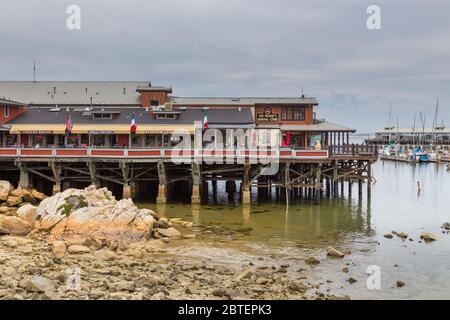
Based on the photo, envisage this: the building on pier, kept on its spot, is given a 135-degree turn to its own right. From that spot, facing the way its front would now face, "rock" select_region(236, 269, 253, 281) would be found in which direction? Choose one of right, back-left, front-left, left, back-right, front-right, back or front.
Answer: back-left

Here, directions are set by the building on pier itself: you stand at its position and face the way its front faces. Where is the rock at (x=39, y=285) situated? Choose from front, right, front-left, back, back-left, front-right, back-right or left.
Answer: front

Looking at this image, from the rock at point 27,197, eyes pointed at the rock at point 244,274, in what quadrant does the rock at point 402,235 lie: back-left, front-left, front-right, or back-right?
front-left

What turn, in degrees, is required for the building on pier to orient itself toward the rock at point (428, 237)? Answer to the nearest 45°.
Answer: approximately 45° to its left

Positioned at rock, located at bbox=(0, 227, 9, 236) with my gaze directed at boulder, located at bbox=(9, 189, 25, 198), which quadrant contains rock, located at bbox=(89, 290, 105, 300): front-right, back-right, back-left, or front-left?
back-right

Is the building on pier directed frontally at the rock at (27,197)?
no

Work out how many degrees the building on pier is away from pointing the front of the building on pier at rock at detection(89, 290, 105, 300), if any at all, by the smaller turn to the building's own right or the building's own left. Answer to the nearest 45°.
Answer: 0° — it already faces it

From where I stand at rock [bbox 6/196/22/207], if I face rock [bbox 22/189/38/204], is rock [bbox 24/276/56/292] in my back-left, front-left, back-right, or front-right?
back-right

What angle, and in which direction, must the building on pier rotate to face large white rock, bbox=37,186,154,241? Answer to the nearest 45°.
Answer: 0° — it already faces it

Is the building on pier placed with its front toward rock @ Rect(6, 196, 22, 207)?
no

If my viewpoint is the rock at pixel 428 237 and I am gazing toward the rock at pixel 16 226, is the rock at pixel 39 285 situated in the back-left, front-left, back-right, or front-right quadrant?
front-left

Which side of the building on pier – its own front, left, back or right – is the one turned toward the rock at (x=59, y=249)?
front

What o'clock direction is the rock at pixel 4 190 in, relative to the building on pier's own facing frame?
The rock is roughly at 2 o'clock from the building on pier.

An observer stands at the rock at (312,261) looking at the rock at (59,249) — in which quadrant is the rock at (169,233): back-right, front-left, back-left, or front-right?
front-right

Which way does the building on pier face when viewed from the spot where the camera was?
facing the viewer

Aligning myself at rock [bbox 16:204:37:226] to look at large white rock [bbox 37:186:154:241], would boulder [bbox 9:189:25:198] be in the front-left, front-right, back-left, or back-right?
back-left

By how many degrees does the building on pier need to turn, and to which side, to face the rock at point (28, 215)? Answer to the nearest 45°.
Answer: approximately 45° to its right

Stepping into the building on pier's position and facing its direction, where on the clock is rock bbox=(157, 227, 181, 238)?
The rock is roughly at 12 o'clock from the building on pier.
